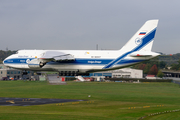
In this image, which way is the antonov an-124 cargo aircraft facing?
to the viewer's left
